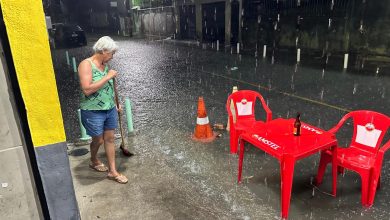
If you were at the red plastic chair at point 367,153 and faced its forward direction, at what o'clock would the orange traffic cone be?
The orange traffic cone is roughly at 2 o'clock from the red plastic chair.

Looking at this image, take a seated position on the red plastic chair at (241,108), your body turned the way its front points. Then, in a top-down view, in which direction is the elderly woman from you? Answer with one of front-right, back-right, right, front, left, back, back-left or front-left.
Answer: right

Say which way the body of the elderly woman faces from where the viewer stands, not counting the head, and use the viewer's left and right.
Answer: facing the viewer and to the right of the viewer

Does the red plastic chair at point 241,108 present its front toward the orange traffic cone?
no

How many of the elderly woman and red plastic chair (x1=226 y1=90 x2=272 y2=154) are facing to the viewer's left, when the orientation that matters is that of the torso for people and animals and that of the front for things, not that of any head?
0

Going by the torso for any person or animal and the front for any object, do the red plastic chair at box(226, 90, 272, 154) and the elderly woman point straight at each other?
no

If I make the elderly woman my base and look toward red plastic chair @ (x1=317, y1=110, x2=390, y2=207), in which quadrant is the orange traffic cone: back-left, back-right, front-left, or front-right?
front-left

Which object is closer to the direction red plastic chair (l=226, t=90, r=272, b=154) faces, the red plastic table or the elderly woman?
the red plastic table

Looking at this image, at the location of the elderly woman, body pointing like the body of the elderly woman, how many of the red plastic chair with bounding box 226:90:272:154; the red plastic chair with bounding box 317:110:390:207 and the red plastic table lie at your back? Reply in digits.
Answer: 0

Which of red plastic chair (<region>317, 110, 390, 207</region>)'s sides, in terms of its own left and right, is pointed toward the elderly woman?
front

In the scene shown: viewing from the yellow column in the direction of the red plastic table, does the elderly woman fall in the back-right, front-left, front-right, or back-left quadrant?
front-left

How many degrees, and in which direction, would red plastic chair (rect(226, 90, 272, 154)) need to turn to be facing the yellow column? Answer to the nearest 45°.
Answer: approximately 90° to its right

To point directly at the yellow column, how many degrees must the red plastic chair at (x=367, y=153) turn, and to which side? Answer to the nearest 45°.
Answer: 0° — it already faces it

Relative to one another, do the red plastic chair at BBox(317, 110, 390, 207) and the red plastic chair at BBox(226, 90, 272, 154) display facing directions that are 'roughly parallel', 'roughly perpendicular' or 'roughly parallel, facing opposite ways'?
roughly perpendicular
